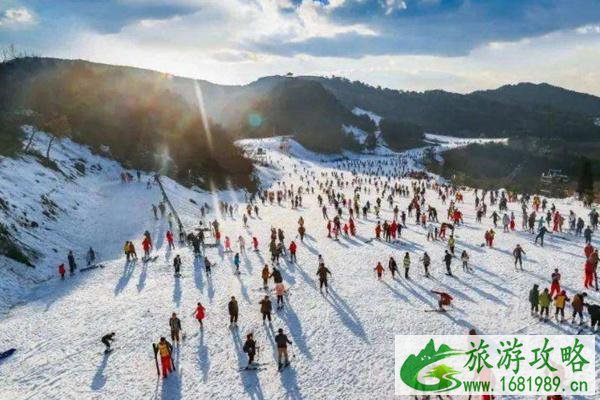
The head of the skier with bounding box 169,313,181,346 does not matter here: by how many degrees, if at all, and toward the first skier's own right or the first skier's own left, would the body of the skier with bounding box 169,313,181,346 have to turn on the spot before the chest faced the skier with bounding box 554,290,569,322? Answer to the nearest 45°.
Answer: approximately 90° to the first skier's own left

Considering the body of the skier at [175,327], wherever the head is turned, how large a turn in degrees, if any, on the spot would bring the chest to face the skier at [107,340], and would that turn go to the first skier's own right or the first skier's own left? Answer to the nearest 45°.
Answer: approximately 90° to the first skier's own right

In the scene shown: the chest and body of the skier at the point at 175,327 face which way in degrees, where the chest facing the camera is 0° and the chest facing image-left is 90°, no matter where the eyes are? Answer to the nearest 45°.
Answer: approximately 0°

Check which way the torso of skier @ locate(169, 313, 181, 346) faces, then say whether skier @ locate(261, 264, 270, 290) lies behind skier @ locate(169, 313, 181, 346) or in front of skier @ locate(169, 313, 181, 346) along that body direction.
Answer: behind

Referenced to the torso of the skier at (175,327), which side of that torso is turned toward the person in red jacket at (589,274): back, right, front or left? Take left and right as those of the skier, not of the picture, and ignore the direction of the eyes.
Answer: left

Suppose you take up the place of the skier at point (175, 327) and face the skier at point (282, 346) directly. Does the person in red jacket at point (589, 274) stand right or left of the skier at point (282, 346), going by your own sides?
left

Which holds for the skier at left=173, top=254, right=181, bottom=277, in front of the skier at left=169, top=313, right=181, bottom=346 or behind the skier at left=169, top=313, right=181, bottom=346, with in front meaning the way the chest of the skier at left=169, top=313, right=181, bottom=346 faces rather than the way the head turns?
behind

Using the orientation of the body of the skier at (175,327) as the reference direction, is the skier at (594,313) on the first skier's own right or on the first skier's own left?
on the first skier's own left

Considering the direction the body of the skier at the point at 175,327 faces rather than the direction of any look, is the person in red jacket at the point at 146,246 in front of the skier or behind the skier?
behind
